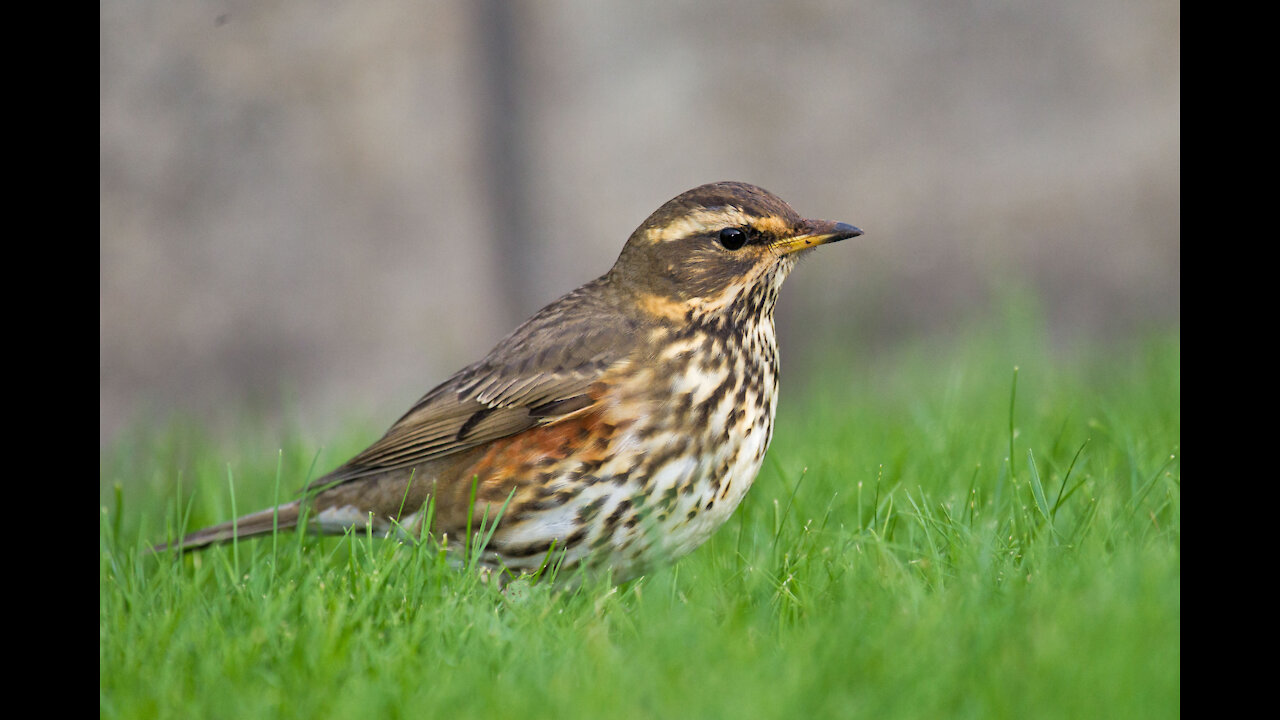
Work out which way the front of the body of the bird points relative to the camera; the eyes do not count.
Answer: to the viewer's right
